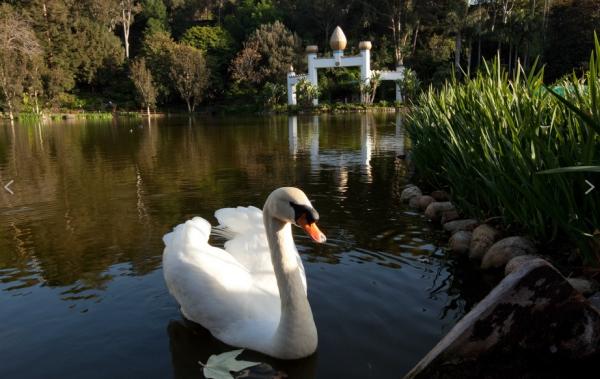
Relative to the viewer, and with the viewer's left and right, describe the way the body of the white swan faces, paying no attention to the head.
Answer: facing the viewer and to the right of the viewer

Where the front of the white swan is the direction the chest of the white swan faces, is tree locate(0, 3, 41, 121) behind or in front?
behind

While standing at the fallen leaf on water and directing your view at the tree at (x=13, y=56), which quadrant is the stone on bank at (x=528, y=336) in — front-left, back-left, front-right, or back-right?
back-right
